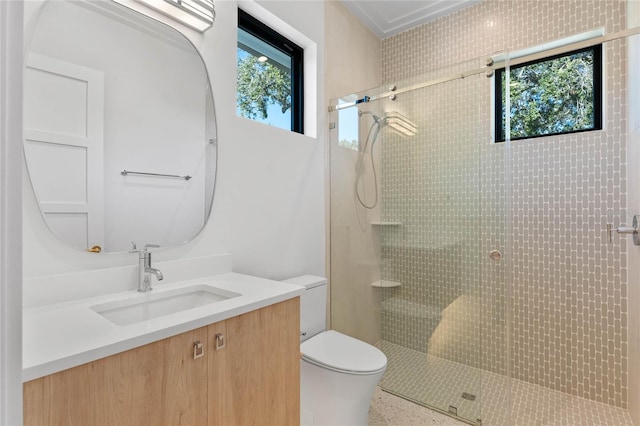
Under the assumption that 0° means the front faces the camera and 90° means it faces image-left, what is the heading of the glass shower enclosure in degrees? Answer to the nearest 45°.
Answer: approximately 45°

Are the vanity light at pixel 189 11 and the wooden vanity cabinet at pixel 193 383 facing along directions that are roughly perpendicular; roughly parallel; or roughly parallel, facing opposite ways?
roughly parallel

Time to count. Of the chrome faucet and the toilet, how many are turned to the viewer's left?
0

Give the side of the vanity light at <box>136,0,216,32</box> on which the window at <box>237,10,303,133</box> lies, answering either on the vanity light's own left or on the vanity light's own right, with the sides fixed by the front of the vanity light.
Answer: on the vanity light's own left

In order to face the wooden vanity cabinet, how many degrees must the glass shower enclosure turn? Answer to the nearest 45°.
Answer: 0° — it already faces it

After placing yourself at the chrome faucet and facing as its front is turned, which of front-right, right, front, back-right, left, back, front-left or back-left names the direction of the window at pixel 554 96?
front-left

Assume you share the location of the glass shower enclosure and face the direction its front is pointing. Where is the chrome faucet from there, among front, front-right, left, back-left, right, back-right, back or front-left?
front

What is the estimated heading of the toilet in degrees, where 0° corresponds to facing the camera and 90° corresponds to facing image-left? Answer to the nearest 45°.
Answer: approximately 315°

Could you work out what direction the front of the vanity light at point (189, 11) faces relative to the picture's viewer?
facing the viewer and to the right of the viewer

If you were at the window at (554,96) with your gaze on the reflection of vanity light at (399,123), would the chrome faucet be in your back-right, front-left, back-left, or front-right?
front-left

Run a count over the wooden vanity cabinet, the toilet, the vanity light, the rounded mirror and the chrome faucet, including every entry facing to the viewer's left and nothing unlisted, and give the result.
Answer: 0
